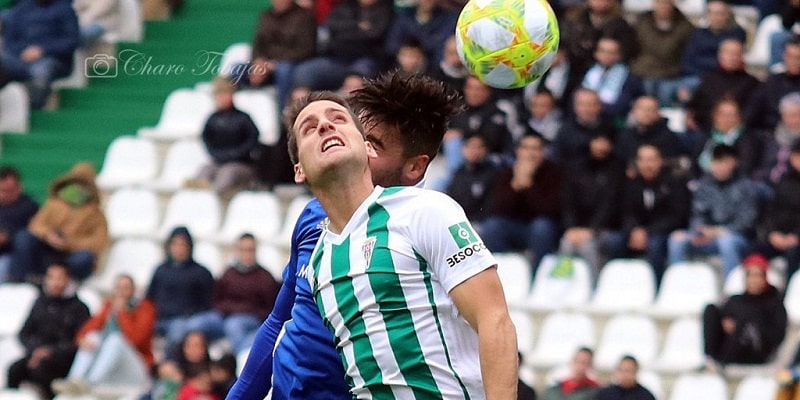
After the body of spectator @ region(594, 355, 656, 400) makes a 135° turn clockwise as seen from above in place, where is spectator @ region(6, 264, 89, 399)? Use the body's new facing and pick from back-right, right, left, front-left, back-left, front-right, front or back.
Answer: front-left

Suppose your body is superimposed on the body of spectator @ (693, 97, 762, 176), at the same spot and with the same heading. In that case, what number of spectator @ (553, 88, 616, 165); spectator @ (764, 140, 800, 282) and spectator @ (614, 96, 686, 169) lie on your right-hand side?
2

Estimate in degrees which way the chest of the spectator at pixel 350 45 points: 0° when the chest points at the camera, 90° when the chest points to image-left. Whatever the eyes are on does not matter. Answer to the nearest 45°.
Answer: approximately 45°

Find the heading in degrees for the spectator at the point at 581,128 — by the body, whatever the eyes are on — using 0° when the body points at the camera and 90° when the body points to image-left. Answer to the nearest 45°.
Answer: approximately 0°

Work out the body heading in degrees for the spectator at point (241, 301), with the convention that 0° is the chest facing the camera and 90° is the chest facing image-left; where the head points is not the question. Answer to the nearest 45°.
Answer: approximately 45°

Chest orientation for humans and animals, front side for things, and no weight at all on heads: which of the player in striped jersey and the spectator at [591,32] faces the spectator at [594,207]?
the spectator at [591,32]
